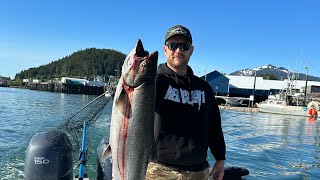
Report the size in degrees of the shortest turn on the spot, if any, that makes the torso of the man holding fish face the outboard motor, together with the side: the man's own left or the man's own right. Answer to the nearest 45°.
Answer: approximately 135° to the man's own right

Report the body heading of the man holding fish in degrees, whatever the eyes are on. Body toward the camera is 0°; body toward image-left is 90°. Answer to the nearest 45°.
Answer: approximately 0°
